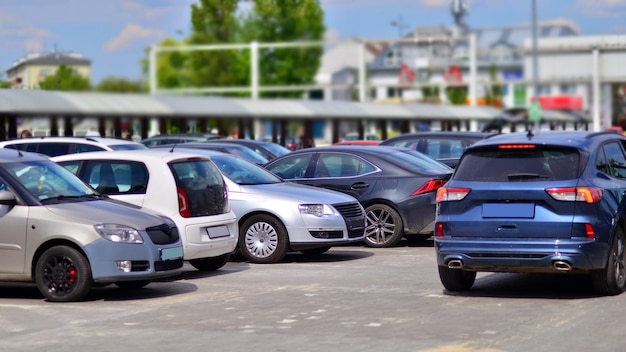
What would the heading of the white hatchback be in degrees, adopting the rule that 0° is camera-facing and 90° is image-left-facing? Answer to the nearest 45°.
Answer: approximately 135°

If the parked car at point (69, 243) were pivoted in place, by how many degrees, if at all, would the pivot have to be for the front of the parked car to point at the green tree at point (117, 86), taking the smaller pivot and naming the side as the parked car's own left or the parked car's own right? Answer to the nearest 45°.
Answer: approximately 135° to the parked car's own left

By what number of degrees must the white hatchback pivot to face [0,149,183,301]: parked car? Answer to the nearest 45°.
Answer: approximately 90° to its left

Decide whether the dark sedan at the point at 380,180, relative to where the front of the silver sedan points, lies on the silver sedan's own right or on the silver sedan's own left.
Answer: on the silver sedan's own left

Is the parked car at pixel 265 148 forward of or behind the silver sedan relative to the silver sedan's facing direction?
behind

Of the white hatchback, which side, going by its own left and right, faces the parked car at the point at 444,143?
right

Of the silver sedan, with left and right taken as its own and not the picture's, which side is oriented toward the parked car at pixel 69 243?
right

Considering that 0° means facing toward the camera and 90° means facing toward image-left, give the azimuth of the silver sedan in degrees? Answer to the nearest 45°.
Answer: approximately 315°

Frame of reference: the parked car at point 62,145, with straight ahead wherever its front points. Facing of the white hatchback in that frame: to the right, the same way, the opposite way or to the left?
the opposite way
